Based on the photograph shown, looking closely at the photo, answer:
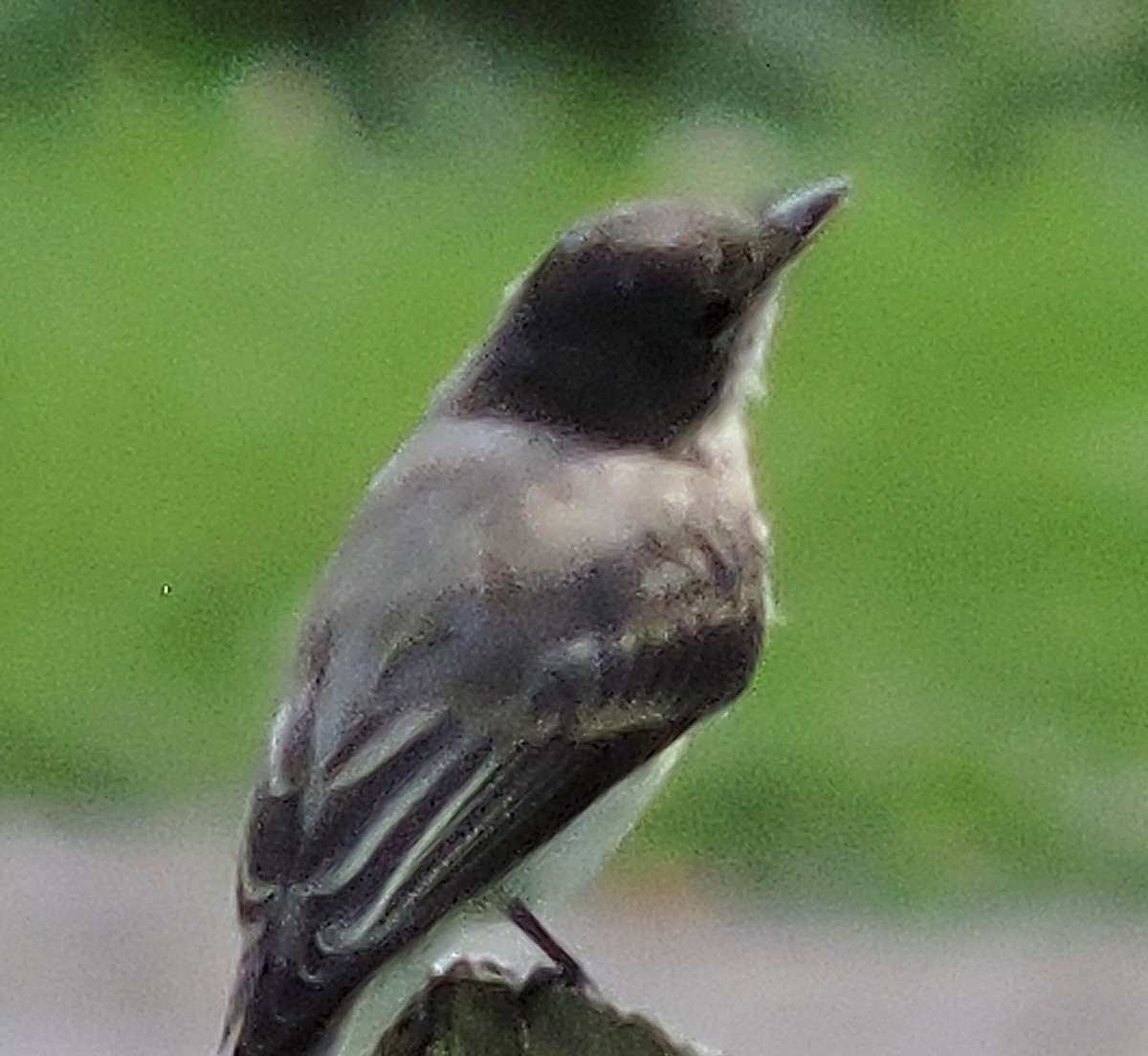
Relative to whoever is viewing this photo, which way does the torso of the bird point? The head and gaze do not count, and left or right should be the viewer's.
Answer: facing away from the viewer and to the right of the viewer
